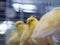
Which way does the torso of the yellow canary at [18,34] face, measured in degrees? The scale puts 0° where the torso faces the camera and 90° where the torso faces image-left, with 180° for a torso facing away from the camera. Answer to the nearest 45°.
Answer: approximately 270°
